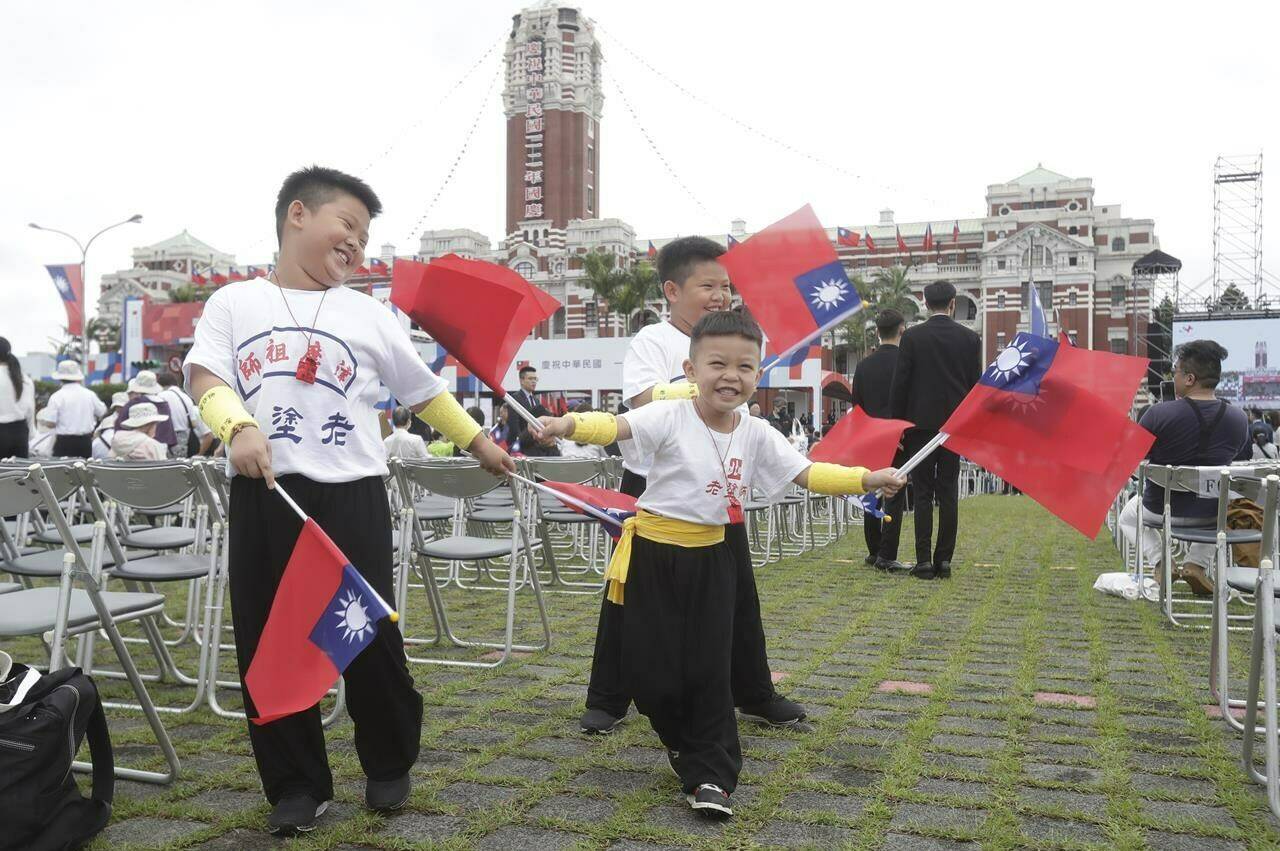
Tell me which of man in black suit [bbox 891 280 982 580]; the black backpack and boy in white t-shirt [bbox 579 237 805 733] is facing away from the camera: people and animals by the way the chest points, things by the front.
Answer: the man in black suit

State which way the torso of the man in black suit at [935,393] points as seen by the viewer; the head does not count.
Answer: away from the camera

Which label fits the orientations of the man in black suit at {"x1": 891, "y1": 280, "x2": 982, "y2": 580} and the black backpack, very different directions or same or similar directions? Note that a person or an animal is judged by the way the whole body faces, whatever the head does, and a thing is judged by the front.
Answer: very different directions

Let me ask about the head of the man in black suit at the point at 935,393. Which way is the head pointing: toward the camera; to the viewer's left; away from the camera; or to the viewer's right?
away from the camera

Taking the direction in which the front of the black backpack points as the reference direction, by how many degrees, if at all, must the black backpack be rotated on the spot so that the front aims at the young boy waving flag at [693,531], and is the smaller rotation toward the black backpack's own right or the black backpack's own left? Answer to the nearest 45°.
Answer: approximately 135° to the black backpack's own left

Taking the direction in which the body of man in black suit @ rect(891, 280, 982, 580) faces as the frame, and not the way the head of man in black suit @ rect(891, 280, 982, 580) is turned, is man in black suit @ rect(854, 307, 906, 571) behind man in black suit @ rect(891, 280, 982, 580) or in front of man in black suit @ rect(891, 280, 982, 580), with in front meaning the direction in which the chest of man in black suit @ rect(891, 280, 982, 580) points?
in front

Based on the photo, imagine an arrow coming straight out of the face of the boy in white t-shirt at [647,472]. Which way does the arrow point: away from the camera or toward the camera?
toward the camera

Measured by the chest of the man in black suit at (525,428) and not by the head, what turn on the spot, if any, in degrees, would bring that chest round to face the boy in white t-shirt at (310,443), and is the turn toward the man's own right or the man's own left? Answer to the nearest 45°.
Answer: approximately 45° to the man's own right

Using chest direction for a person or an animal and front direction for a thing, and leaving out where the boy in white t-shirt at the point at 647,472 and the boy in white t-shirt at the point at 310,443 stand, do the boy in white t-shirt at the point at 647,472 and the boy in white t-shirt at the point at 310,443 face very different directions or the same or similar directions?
same or similar directions

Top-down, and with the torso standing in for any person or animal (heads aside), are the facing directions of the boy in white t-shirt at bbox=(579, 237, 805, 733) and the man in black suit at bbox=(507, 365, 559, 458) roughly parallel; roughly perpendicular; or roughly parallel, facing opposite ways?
roughly parallel

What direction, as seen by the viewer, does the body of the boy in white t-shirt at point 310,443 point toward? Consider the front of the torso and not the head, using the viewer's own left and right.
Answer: facing the viewer

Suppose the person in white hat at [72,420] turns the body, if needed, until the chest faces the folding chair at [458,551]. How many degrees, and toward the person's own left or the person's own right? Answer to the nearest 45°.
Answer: approximately 180°

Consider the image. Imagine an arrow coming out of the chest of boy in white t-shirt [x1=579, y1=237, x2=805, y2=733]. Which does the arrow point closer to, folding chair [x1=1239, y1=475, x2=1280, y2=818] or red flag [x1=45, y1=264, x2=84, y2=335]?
the folding chair

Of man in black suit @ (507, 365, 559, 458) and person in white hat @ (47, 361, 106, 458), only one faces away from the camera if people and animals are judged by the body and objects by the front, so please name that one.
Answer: the person in white hat

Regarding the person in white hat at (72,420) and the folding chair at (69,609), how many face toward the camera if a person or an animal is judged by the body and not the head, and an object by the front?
0

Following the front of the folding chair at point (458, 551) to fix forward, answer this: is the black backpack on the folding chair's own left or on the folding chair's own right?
on the folding chair's own right
